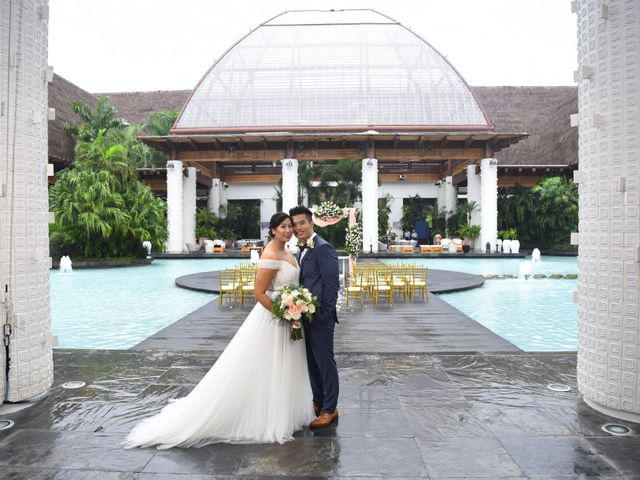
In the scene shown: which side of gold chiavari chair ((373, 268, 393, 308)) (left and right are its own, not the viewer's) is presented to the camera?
back

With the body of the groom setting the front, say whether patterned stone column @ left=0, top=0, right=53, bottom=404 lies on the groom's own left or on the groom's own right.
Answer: on the groom's own right

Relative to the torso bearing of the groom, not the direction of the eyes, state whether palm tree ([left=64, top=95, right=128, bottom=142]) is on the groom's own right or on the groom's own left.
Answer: on the groom's own right

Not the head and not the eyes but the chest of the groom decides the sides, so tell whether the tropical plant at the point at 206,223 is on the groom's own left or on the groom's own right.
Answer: on the groom's own right

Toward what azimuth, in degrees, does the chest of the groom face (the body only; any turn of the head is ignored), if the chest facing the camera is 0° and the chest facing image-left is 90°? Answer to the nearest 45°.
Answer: approximately 45°

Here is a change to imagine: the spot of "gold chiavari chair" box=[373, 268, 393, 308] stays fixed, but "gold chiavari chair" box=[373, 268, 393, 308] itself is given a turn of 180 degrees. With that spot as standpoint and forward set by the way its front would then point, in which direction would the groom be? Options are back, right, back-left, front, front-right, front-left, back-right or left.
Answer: front

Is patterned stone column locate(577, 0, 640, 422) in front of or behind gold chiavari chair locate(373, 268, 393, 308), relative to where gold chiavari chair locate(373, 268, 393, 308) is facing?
behind

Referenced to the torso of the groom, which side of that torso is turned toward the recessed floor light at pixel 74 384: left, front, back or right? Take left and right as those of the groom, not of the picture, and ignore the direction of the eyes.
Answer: right

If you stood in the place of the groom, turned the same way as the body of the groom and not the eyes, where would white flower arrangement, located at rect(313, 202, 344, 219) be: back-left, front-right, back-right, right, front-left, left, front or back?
back-right
